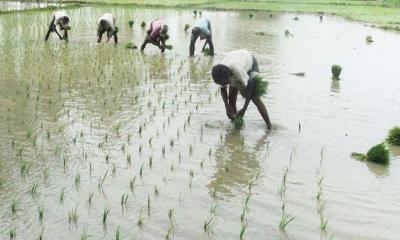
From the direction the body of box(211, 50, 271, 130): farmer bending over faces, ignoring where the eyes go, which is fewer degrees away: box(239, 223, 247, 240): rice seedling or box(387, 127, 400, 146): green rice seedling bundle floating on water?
the rice seedling

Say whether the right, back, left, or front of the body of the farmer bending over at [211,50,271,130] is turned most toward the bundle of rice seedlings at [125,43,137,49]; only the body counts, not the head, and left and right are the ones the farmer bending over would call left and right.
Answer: right

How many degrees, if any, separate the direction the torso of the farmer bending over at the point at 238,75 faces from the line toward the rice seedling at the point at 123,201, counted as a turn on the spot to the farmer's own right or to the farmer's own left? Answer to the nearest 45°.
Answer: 0° — they already face it

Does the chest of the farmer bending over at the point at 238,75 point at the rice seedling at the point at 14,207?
yes

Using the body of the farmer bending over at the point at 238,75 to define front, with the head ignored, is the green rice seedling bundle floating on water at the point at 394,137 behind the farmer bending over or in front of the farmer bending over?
behind

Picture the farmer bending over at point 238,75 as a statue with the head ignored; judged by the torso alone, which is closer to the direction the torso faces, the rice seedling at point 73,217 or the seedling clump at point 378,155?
the rice seedling

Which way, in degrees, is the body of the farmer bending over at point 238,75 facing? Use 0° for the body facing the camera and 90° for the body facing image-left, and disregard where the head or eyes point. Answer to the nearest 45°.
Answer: approximately 45°

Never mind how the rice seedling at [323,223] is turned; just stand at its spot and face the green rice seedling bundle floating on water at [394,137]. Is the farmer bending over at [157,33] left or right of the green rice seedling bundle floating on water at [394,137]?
left

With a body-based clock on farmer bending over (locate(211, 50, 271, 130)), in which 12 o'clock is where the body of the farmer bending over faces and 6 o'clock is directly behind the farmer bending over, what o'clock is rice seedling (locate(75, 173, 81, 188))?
The rice seedling is roughly at 12 o'clock from the farmer bending over.

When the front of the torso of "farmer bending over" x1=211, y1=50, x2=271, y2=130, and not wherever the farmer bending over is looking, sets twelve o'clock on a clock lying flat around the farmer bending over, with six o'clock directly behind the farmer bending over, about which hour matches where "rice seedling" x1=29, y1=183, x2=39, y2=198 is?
The rice seedling is roughly at 12 o'clock from the farmer bending over.

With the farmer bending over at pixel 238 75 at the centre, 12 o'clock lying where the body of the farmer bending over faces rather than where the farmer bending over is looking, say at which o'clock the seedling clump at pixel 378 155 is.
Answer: The seedling clump is roughly at 8 o'clock from the farmer bending over.

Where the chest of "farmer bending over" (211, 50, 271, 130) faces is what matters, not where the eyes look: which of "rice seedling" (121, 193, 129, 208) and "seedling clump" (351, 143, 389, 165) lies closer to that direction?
the rice seedling
